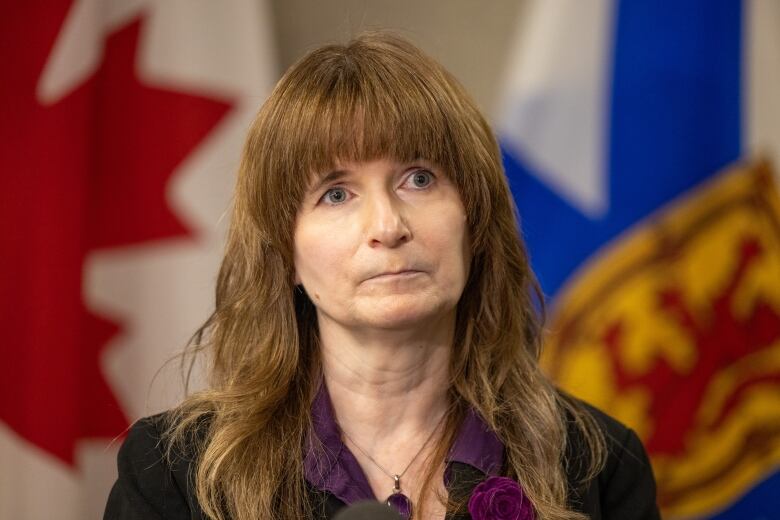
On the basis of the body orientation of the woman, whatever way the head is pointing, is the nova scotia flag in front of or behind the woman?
behind

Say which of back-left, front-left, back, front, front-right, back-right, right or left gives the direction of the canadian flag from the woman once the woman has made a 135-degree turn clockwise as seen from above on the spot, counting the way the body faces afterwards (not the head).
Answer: front

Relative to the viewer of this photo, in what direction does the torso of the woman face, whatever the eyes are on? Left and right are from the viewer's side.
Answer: facing the viewer
